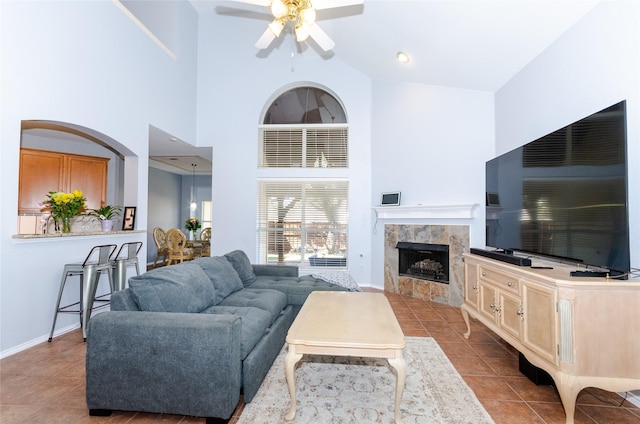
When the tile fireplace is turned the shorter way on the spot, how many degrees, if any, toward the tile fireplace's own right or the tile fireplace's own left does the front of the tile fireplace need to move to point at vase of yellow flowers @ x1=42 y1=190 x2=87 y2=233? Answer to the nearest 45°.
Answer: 0° — it already faces it

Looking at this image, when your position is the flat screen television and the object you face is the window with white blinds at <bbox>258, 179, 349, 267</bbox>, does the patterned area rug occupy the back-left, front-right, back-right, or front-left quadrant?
front-left

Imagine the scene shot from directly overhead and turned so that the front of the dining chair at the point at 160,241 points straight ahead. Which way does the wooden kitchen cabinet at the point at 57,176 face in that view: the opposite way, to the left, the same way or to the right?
to the right

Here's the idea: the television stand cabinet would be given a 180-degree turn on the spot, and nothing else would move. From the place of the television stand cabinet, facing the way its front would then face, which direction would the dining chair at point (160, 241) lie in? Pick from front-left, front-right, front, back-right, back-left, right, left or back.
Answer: back-left

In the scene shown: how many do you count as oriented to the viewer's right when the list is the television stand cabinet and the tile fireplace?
0

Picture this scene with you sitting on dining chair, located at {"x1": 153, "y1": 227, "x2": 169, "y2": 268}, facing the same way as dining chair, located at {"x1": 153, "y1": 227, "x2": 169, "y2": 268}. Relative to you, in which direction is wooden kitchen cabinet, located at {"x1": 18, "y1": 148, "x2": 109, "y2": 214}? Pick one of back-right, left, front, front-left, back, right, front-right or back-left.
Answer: back

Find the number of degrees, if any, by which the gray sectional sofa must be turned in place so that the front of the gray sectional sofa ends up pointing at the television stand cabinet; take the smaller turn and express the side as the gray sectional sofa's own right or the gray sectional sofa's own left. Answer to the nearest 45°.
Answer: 0° — it already faces it

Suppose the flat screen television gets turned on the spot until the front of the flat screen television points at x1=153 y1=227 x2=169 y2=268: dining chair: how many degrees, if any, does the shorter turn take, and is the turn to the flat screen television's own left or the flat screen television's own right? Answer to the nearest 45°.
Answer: approximately 45° to the flat screen television's own right

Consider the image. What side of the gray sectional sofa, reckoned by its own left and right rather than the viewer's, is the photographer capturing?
right

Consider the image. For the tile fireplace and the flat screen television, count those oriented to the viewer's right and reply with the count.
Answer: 0
